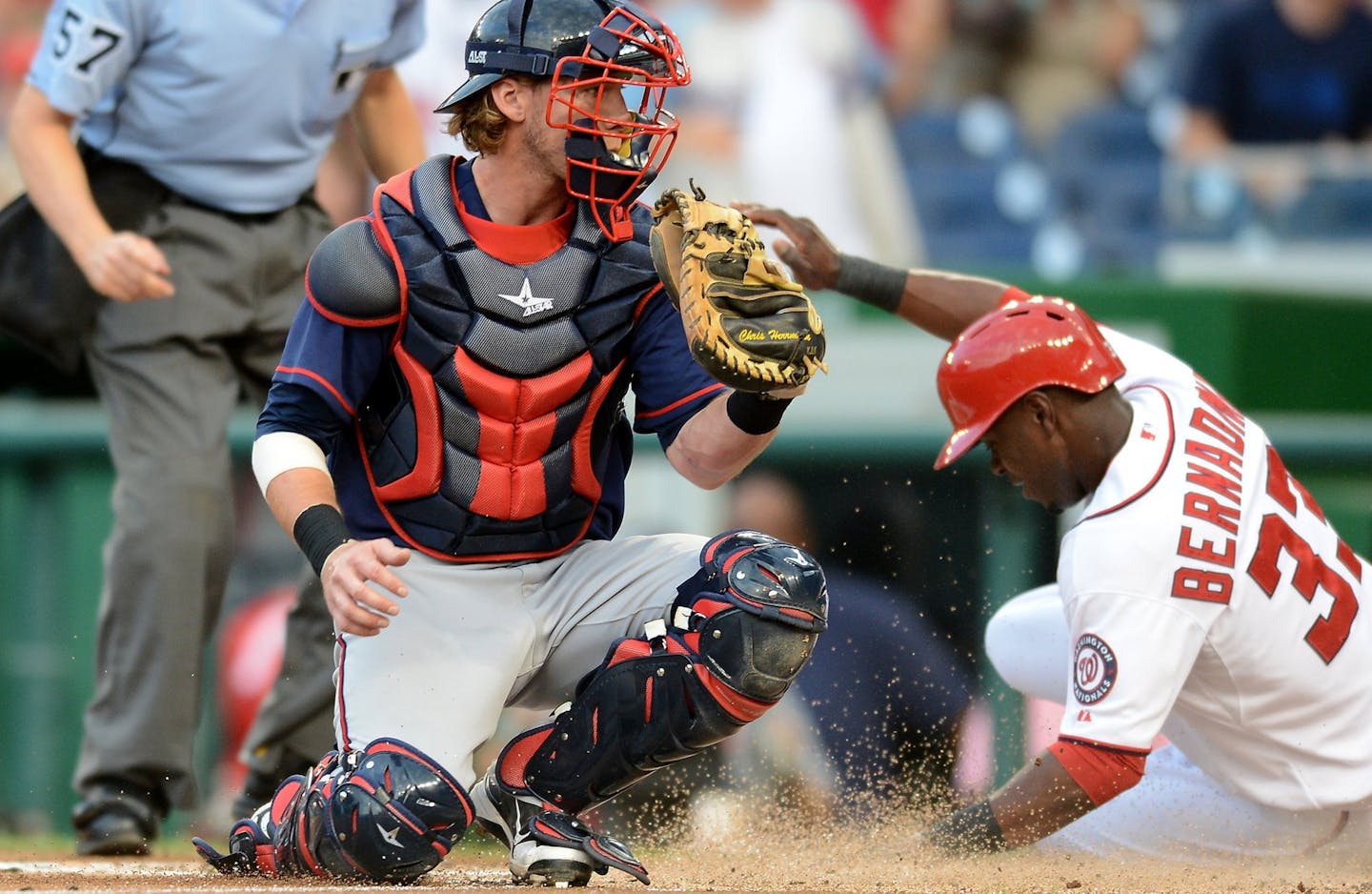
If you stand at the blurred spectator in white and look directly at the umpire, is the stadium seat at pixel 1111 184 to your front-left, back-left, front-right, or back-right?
back-left

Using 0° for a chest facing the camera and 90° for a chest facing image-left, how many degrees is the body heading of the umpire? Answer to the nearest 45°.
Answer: approximately 315°
